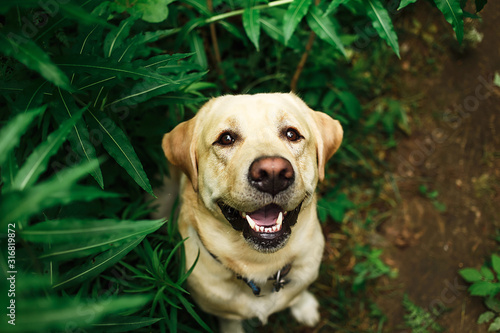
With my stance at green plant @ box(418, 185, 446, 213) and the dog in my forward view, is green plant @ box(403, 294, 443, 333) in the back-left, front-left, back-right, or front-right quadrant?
front-left

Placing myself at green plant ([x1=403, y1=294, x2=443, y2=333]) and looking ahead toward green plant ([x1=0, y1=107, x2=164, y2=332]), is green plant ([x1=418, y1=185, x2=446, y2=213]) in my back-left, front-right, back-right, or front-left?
back-right

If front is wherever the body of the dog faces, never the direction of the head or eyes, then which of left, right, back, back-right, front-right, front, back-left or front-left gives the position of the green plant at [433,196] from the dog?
back-left

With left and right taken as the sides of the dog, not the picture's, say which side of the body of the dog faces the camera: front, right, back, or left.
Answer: front

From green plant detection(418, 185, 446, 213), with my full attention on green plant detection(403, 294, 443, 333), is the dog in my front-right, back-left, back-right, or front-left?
front-right
